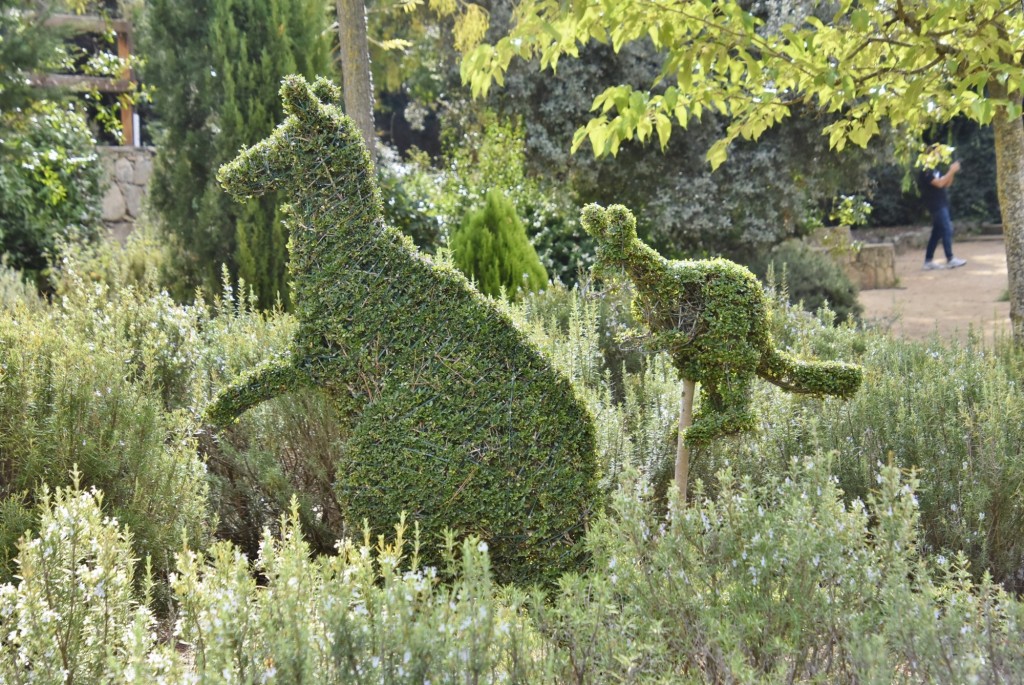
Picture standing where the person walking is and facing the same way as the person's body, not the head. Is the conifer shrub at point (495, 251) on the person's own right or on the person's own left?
on the person's own right

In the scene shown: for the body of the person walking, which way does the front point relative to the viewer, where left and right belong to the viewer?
facing to the right of the viewer

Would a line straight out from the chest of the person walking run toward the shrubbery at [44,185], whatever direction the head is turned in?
no

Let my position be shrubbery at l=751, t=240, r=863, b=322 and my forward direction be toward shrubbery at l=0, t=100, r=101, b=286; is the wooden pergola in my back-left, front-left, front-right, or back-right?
front-right

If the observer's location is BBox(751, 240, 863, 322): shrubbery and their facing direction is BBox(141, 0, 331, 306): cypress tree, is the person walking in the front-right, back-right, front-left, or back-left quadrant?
back-right

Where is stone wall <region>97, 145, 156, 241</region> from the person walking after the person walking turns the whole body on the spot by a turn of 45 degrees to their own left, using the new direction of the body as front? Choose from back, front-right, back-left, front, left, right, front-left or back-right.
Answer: back

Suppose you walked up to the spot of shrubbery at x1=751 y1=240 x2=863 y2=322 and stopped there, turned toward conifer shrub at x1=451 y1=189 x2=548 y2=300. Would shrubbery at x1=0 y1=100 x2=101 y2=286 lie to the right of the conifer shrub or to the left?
right
